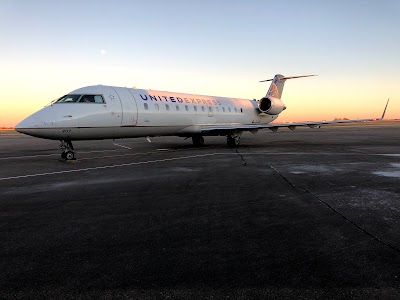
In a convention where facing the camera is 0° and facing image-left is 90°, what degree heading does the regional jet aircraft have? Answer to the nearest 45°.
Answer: approximately 45°
